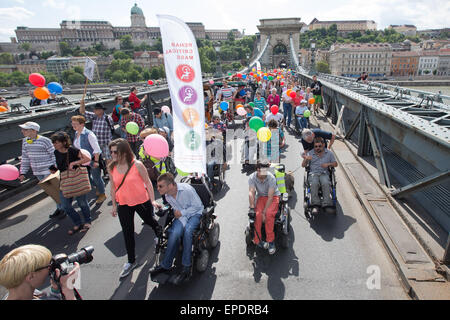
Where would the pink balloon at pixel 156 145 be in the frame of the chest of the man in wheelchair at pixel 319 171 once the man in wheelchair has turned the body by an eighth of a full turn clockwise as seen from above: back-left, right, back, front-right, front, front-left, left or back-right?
front

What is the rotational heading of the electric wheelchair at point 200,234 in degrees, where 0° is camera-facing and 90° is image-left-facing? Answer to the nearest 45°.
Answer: approximately 45°

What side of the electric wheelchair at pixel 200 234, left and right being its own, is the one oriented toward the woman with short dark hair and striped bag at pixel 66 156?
right

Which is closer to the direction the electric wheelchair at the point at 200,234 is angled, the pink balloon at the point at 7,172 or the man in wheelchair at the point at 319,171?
the pink balloon

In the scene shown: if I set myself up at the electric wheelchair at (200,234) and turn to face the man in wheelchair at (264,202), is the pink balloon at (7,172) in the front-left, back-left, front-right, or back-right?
back-left

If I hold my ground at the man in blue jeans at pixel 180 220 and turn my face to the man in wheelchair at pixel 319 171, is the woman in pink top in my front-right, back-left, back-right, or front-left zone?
back-left

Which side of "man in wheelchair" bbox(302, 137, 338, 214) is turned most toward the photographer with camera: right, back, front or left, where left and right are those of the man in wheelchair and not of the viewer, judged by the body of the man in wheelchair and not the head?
front

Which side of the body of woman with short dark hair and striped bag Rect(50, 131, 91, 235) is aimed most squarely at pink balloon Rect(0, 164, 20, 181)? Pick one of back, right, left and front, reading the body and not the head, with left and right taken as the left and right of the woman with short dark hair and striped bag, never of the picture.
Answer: right

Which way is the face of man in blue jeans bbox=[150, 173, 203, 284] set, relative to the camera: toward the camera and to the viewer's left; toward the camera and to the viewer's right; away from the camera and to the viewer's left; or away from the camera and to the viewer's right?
toward the camera and to the viewer's left

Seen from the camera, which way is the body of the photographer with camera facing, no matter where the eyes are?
to the viewer's right

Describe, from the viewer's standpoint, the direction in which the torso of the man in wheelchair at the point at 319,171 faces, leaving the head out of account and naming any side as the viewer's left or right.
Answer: facing the viewer

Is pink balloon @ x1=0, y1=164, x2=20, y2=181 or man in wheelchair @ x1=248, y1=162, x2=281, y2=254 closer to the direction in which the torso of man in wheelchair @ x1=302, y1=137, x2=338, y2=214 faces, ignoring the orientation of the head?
the man in wheelchair

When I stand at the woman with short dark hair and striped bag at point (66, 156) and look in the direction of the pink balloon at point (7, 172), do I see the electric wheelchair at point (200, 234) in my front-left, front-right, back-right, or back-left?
back-left

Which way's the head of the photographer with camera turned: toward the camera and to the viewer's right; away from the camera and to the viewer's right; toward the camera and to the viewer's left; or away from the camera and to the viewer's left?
away from the camera and to the viewer's right

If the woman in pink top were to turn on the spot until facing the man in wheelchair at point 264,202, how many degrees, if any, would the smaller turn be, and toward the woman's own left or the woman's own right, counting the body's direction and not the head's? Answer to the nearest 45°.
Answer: approximately 135° to the woman's own left

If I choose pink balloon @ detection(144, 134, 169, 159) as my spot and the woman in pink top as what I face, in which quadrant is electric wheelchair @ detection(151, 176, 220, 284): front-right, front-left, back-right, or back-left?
front-left
